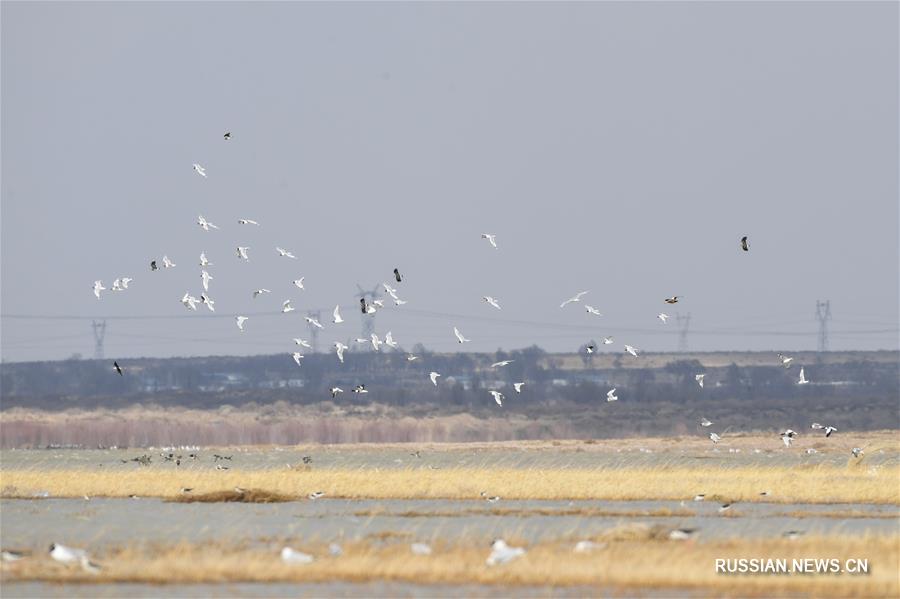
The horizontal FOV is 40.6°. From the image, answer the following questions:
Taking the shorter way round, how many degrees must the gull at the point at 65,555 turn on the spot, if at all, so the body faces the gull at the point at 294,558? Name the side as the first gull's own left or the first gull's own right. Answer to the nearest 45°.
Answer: approximately 180°

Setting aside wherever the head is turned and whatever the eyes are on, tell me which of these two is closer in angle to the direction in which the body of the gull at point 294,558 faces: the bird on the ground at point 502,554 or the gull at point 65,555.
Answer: the gull

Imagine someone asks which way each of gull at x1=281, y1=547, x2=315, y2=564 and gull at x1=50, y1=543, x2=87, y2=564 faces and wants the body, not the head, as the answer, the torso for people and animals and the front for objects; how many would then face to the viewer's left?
2

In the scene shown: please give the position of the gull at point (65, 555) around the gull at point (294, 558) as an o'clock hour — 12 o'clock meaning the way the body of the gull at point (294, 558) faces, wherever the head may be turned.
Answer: the gull at point (65, 555) is roughly at 12 o'clock from the gull at point (294, 558).

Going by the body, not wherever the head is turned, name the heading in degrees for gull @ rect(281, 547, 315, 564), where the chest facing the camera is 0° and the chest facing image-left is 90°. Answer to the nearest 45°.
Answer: approximately 90°

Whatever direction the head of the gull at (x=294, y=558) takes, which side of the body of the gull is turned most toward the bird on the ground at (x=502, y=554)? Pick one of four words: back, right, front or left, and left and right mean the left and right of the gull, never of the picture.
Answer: back

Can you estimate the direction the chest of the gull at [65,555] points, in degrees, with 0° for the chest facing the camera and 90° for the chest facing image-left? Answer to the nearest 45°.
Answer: approximately 90°

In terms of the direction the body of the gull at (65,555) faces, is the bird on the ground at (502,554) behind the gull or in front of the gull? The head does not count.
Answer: behind
